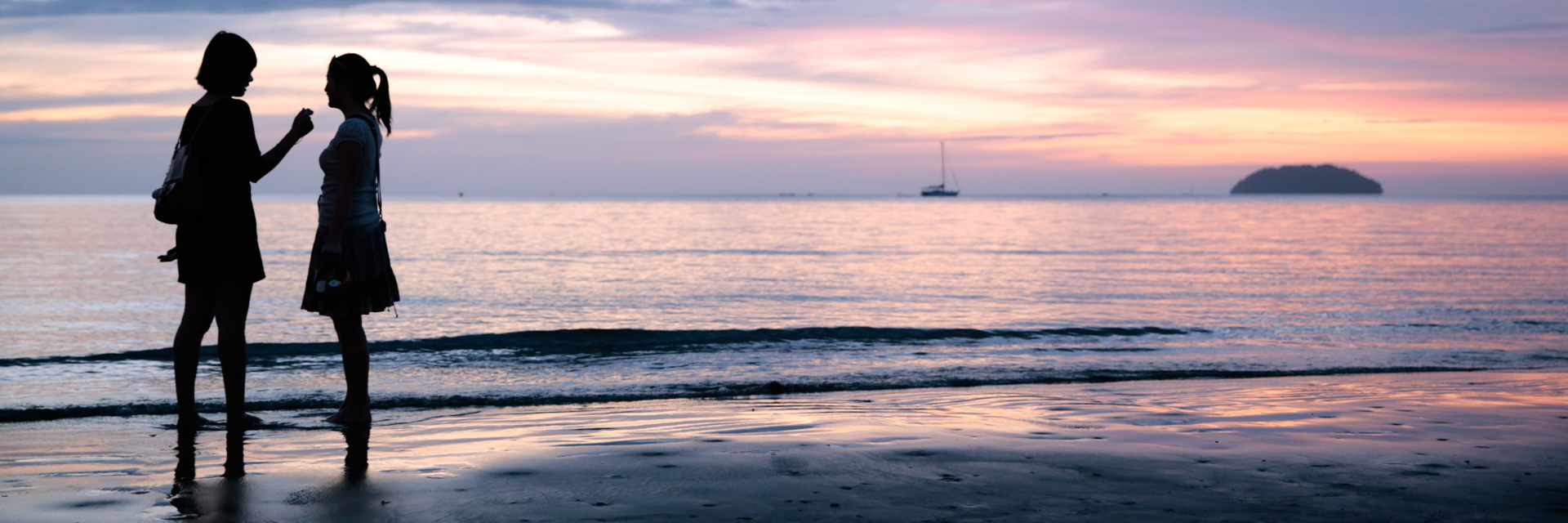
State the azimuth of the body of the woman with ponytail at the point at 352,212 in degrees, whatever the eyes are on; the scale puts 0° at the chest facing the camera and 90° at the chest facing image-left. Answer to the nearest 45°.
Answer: approximately 90°

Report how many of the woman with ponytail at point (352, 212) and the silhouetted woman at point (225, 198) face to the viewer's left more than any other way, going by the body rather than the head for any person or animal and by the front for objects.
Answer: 1

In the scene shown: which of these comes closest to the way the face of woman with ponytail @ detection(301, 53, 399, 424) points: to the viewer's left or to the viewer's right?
to the viewer's left

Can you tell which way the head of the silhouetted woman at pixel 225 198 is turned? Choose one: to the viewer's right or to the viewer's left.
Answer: to the viewer's right

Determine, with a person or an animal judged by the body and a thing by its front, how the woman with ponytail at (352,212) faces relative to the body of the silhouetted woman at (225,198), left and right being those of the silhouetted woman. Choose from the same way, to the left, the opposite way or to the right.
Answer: the opposite way

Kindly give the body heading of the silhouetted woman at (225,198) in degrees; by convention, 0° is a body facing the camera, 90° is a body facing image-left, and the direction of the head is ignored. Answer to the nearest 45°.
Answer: approximately 270°
